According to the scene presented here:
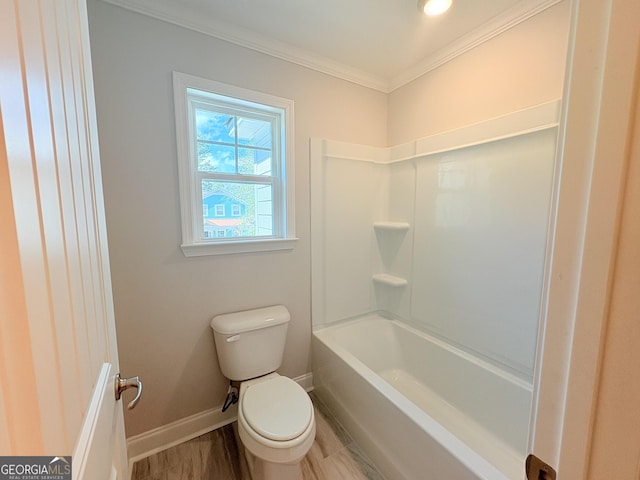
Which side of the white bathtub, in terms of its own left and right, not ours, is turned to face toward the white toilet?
front

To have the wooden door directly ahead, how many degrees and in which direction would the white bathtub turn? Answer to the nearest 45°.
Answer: approximately 45° to its left

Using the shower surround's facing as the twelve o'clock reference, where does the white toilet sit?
The white toilet is roughly at 12 o'clock from the shower surround.

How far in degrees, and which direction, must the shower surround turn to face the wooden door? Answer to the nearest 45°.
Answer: approximately 45° to its left

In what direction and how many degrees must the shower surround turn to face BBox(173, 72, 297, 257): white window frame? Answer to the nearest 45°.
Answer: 0° — it already faces it

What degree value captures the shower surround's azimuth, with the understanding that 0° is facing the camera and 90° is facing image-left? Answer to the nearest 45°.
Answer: approximately 45°
